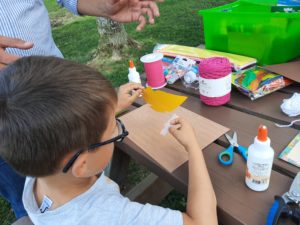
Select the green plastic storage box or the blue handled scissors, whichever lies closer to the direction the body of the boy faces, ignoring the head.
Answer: the green plastic storage box

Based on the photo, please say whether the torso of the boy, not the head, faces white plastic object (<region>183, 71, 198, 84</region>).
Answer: yes

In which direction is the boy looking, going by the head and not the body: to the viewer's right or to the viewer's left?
to the viewer's right

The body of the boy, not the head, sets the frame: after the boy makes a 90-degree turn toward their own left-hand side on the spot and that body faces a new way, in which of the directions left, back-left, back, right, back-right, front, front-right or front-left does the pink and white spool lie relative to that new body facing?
right

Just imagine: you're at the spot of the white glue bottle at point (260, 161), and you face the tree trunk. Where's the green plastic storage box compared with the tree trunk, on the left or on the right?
right

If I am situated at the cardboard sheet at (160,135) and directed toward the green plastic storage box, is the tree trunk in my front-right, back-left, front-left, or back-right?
front-left

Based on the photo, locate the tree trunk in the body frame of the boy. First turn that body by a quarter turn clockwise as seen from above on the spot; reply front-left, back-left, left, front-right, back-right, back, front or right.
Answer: back-left

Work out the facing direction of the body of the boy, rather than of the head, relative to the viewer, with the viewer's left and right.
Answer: facing away from the viewer and to the right of the viewer

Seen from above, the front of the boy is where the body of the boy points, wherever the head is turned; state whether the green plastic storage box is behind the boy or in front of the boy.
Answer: in front
